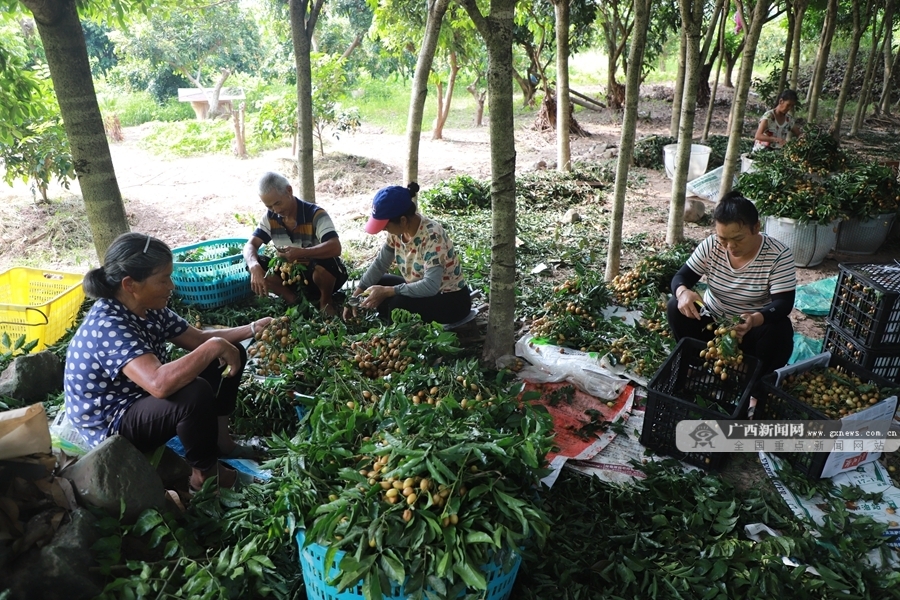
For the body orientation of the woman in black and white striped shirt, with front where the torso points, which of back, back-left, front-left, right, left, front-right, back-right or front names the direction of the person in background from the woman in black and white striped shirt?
back-right

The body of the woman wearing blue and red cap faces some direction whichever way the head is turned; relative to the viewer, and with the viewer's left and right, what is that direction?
facing the viewer and to the left of the viewer

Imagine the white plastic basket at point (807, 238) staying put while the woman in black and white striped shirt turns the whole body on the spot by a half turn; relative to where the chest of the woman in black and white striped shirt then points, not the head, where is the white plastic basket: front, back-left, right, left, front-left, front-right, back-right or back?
front-left

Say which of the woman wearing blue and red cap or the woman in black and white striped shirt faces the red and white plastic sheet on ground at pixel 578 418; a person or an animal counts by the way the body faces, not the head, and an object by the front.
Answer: the woman in black and white striped shirt

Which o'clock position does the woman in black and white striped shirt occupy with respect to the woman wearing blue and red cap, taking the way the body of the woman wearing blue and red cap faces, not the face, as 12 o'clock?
The woman in black and white striped shirt is roughly at 8 o'clock from the woman wearing blue and red cap.

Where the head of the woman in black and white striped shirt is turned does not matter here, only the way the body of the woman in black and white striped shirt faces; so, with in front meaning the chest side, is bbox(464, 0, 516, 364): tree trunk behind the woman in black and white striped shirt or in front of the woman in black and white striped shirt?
in front

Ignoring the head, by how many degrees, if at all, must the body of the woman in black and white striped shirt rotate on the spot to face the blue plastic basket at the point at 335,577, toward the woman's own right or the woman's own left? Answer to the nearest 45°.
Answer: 0° — they already face it

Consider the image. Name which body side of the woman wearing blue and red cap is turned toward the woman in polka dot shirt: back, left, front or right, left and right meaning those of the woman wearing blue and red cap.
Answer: front

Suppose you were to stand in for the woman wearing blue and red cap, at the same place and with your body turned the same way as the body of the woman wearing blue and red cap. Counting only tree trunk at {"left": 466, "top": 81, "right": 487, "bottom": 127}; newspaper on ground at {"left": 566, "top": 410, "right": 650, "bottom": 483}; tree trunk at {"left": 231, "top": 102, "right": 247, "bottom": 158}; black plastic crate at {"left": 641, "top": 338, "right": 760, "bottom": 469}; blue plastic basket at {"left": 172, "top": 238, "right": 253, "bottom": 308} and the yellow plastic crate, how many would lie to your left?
2

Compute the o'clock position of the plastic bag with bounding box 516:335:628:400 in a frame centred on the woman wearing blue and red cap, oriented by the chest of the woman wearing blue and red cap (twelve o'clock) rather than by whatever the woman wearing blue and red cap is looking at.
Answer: The plastic bag is roughly at 8 o'clock from the woman wearing blue and red cap.

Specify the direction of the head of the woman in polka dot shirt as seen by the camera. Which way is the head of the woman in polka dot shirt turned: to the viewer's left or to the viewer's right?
to the viewer's right

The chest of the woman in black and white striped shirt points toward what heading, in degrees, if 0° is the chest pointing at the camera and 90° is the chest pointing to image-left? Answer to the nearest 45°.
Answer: approximately 45°

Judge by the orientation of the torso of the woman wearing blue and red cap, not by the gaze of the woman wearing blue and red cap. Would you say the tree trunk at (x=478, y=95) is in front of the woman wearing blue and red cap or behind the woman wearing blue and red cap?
behind

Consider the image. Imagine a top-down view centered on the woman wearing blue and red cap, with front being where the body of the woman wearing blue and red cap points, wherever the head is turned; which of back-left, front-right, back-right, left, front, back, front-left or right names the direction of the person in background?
back

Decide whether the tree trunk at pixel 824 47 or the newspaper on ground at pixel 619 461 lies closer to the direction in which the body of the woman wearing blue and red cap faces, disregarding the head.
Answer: the newspaper on ground

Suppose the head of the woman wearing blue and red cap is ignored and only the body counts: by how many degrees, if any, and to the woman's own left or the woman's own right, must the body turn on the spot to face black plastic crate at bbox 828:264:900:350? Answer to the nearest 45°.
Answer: approximately 135° to the woman's own left

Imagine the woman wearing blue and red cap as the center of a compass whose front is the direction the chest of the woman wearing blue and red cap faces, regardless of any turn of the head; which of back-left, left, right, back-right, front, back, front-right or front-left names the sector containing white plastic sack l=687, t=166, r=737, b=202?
back

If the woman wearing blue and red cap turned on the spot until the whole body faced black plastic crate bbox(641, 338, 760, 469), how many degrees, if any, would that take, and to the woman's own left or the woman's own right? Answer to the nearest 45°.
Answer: approximately 90° to the woman's own left
